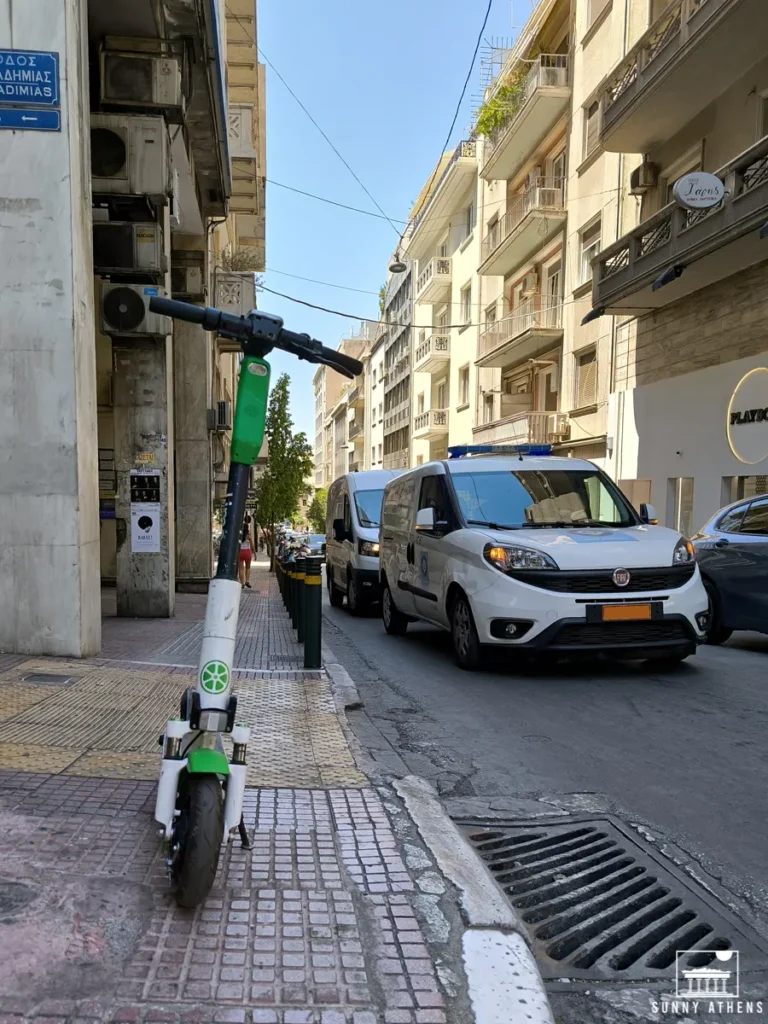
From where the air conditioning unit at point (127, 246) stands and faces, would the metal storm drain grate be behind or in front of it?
in front

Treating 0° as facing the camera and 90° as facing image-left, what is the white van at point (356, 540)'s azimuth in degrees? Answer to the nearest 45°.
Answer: approximately 315°

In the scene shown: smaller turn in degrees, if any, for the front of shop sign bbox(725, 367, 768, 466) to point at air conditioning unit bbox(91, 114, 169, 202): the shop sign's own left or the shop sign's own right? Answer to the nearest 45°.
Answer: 0° — it already faces it

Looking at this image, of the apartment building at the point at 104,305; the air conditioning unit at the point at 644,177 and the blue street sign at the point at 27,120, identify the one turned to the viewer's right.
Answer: the apartment building

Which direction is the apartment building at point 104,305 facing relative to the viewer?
to the viewer's right

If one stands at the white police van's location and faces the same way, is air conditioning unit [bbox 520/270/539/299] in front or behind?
behind
